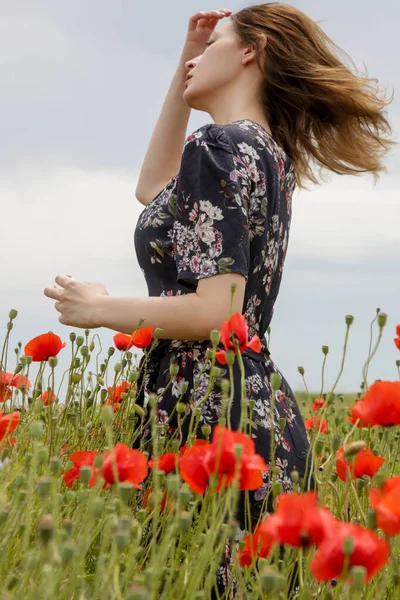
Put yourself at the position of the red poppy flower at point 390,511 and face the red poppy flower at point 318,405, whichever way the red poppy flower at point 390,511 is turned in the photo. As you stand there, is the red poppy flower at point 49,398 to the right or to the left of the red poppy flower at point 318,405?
left

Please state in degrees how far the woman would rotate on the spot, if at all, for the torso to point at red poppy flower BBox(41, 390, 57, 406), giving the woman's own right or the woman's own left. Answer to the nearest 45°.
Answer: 0° — they already face it

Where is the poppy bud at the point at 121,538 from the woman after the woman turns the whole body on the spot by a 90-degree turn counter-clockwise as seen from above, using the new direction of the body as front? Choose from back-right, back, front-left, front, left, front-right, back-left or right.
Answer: front

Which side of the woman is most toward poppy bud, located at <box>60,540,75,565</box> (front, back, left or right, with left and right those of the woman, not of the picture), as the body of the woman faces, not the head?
left

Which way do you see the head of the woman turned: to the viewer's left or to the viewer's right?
to the viewer's left

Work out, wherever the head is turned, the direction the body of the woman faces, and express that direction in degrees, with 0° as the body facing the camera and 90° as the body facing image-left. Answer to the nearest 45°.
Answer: approximately 90°

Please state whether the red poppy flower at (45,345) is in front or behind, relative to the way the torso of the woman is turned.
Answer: in front

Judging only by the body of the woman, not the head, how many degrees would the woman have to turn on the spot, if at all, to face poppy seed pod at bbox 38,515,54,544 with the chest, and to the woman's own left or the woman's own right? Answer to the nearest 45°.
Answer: approximately 90° to the woman's own left
